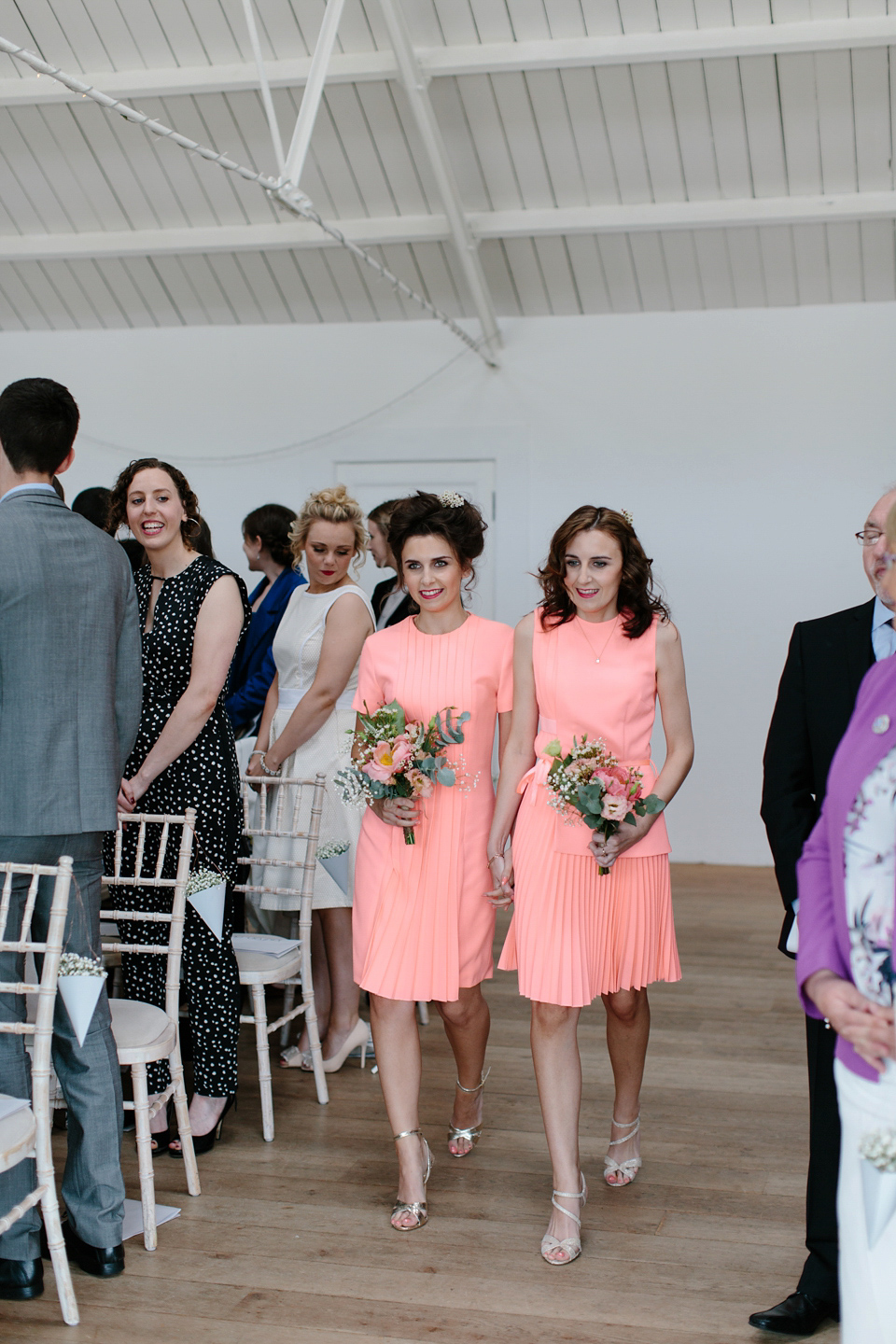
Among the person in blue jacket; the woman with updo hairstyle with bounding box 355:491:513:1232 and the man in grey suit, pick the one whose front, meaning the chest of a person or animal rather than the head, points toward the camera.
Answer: the woman with updo hairstyle

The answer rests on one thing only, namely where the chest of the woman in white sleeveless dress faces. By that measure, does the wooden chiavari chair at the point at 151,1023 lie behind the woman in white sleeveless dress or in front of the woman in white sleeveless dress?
in front

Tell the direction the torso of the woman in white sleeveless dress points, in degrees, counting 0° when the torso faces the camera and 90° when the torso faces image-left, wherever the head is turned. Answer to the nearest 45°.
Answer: approximately 45°

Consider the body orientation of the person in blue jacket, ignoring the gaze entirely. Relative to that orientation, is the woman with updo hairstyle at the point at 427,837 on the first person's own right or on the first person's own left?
on the first person's own left

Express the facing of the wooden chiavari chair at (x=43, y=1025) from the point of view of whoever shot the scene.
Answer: facing the viewer and to the left of the viewer

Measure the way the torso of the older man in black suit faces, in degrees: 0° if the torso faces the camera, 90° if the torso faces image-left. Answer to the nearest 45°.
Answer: approximately 45°

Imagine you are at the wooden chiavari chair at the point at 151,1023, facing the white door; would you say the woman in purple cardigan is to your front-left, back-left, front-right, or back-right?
back-right

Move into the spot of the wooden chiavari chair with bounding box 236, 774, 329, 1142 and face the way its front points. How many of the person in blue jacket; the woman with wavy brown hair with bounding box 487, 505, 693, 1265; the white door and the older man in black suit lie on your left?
2

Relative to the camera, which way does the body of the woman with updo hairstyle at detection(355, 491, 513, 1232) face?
toward the camera

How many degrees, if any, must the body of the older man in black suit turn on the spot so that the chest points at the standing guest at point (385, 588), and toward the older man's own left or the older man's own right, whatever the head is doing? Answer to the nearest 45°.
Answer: approximately 90° to the older man's own right

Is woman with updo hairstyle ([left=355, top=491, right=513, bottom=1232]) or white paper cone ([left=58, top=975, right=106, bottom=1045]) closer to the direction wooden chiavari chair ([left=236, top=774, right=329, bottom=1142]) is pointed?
the white paper cone

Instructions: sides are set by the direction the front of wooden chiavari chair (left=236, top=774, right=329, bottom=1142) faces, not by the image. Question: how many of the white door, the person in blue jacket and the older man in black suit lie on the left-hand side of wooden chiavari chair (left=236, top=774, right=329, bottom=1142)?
1

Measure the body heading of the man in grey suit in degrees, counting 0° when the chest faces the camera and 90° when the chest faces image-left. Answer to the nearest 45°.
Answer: approximately 180°

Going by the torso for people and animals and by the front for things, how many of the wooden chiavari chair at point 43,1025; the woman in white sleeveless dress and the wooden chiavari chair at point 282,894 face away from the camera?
0
